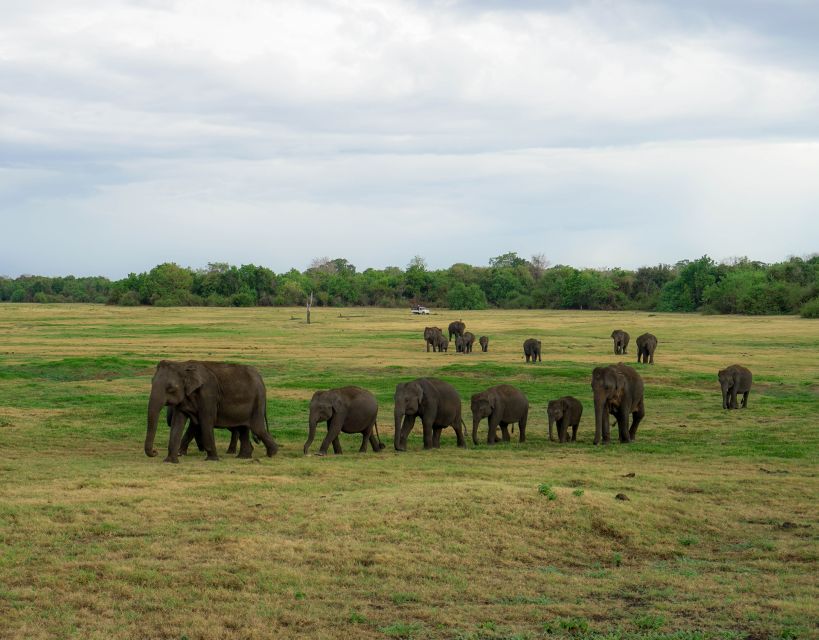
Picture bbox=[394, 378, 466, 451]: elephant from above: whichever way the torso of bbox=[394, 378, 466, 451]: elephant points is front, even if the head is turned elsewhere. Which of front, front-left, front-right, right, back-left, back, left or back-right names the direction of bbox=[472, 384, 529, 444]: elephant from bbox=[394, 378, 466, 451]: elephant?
back

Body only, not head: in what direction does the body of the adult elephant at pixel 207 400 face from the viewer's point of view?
to the viewer's left

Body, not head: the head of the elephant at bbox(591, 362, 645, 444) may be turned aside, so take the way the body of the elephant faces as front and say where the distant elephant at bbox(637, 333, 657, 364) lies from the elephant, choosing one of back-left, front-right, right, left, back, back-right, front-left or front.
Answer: back-right

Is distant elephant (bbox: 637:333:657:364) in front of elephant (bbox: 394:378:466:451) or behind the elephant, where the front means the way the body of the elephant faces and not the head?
behind

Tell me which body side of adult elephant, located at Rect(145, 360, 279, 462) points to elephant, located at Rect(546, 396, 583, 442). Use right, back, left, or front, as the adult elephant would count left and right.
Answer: back

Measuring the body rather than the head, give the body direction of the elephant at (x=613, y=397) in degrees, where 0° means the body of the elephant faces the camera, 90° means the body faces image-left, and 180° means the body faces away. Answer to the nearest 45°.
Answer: approximately 45°

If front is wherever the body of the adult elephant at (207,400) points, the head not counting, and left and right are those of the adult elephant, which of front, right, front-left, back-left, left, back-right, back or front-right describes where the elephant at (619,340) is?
back-right

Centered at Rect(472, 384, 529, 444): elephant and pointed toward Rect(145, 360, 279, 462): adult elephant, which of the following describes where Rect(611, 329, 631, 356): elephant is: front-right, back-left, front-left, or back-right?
back-right

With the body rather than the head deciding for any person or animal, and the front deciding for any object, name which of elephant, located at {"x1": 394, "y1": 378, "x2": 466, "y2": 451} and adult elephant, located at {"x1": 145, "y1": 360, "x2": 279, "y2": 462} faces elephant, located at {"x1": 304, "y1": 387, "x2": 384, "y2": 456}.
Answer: elephant, located at {"x1": 394, "y1": 378, "x2": 466, "y2": 451}

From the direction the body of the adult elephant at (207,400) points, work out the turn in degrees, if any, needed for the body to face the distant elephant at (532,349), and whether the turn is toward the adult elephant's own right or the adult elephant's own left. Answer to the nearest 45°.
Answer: approximately 135° to the adult elephant's own right

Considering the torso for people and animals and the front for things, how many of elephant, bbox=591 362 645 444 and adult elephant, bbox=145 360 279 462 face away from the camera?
0

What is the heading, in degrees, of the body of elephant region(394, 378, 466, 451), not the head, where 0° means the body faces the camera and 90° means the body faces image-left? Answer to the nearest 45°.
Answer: approximately 45°

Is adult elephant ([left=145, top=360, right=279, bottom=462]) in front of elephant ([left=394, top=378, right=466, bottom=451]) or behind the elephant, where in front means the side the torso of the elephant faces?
in front

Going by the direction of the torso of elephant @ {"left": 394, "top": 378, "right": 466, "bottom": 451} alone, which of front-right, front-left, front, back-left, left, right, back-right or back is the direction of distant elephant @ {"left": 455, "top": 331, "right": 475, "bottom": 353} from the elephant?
back-right

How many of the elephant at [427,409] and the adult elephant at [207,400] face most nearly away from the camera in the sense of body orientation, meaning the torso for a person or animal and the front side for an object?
0
